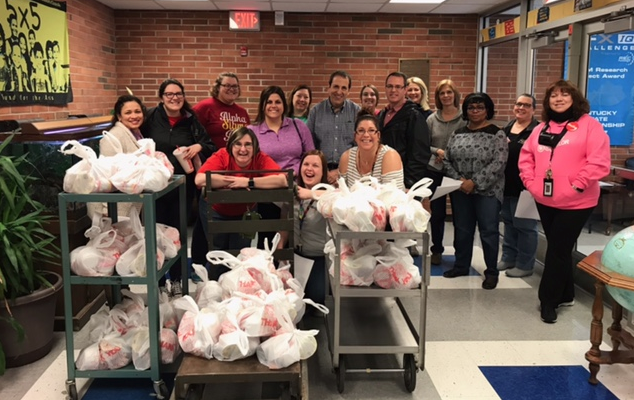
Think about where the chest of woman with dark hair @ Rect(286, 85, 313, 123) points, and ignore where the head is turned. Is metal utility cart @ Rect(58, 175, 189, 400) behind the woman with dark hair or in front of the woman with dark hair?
in front

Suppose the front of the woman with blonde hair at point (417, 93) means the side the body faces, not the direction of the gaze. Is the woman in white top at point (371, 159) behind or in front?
in front

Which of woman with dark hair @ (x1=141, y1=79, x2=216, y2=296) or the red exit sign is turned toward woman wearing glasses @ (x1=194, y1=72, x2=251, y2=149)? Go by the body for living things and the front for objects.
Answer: the red exit sign

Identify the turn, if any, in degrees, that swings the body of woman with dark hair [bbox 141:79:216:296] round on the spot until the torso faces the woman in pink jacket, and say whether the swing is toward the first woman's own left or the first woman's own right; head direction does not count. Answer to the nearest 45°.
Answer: approximately 90° to the first woman's own left

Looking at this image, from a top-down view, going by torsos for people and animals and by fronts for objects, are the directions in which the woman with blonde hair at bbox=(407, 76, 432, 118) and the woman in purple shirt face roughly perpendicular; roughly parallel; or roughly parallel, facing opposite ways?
roughly parallel

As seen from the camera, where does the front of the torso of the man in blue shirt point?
toward the camera

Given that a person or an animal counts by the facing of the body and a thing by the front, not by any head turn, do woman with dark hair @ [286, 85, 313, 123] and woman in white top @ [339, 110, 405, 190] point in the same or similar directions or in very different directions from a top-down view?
same or similar directions

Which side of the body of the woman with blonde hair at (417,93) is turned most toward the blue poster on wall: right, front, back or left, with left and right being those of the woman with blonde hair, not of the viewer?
left

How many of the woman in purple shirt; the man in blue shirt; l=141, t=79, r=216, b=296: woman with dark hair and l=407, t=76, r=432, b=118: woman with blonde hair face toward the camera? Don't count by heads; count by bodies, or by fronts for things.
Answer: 4

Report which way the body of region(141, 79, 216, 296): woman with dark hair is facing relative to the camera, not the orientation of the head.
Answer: toward the camera

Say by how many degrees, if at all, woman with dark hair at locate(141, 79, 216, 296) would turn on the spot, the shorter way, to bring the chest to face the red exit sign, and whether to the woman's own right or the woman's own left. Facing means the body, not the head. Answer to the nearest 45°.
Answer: approximately 180°

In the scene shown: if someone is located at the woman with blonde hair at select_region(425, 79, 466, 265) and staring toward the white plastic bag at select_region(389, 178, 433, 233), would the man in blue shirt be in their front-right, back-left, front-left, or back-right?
front-right

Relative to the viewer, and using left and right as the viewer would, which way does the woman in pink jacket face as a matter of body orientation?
facing the viewer and to the left of the viewer

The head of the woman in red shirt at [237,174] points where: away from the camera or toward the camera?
toward the camera

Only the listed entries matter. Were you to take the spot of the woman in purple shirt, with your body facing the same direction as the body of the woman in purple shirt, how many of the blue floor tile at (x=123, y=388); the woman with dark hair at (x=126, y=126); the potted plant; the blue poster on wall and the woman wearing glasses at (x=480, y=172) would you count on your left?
2

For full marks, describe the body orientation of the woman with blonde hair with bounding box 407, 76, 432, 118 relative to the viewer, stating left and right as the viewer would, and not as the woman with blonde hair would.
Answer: facing the viewer
